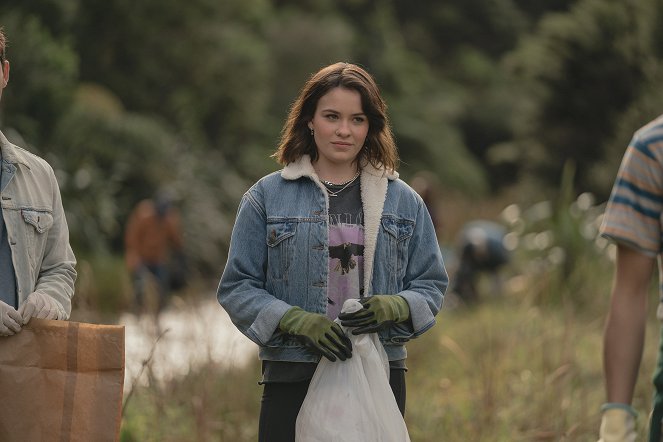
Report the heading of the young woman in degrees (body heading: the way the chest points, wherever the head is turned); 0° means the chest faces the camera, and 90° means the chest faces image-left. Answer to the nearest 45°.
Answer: approximately 0°

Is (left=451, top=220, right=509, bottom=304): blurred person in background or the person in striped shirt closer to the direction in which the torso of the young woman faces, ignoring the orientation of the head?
the person in striped shirt

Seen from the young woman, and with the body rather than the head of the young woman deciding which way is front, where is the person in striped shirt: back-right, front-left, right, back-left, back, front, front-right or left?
front-left

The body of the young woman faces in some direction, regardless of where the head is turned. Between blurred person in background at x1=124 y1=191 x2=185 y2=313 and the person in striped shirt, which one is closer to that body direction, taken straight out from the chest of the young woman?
the person in striped shirt

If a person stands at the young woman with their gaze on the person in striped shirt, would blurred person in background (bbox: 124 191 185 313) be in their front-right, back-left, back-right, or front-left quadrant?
back-left

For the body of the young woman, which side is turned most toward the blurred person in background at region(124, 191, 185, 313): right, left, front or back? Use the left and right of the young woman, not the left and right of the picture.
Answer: back

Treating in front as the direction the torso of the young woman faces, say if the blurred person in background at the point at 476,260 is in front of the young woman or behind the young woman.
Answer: behind
